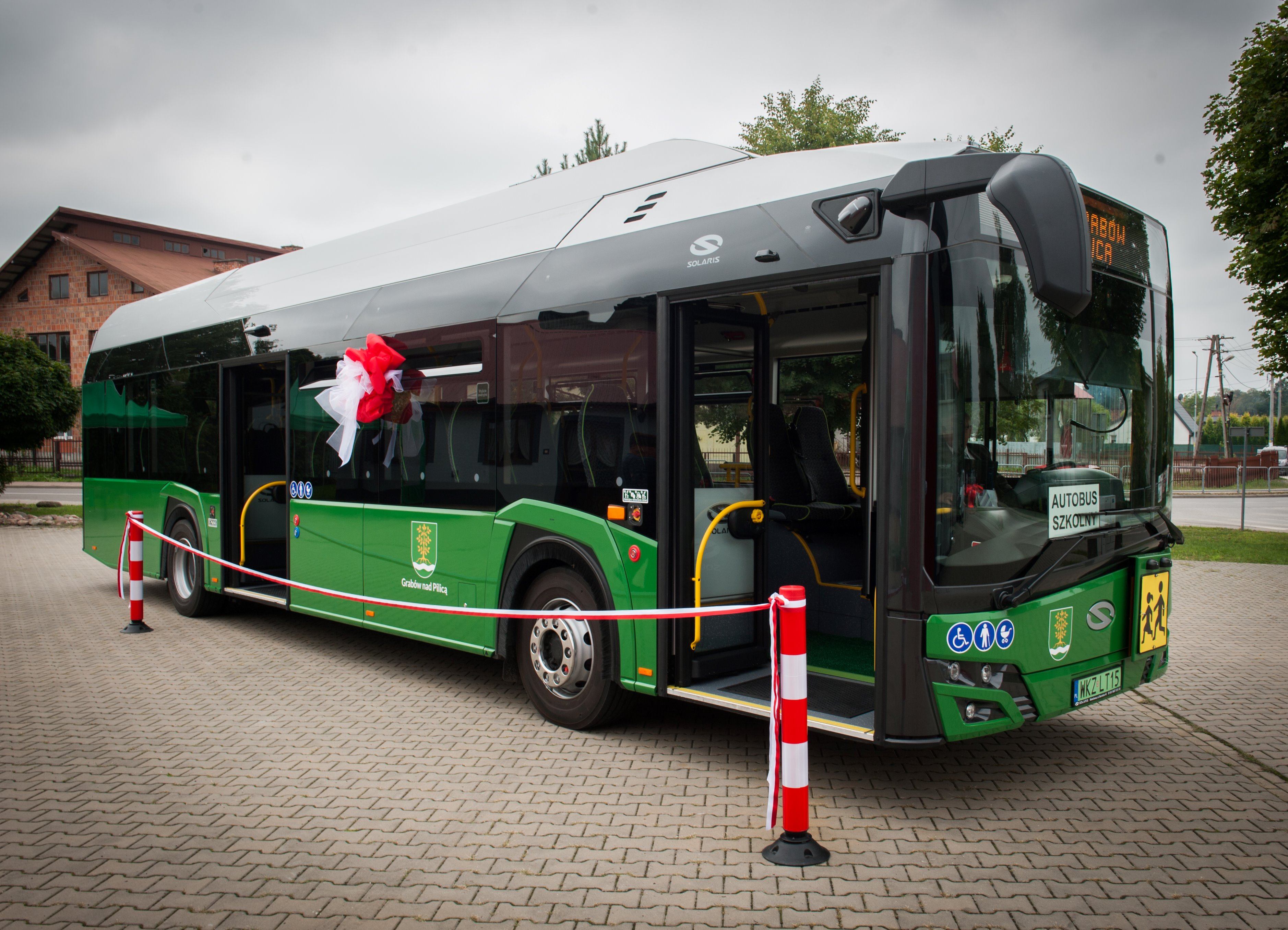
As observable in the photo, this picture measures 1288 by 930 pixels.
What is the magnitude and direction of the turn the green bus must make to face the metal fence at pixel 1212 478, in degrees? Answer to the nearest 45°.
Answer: approximately 90° to its left

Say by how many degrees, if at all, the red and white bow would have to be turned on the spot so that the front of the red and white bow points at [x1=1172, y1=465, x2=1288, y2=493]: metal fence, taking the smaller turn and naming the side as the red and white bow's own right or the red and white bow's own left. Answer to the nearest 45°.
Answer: approximately 135° to the red and white bow's own left

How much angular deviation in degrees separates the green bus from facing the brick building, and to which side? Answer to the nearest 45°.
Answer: approximately 180°

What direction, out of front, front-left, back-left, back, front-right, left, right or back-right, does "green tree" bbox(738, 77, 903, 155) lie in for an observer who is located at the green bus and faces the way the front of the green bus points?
back-left

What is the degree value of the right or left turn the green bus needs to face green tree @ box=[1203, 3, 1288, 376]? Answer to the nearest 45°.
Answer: approximately 90° to its left

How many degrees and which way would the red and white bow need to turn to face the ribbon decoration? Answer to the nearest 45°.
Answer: approximately 45° to its left

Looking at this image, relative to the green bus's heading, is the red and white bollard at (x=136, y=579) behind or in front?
behind

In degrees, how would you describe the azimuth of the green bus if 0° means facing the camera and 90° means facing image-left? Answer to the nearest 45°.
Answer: approximately 315°

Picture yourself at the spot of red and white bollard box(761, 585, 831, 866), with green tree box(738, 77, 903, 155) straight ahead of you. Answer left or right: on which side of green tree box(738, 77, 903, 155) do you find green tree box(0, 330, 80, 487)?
left

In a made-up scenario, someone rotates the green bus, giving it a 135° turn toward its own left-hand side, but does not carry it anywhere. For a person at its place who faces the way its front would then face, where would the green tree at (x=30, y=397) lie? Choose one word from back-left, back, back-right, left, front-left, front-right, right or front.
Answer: front-left
